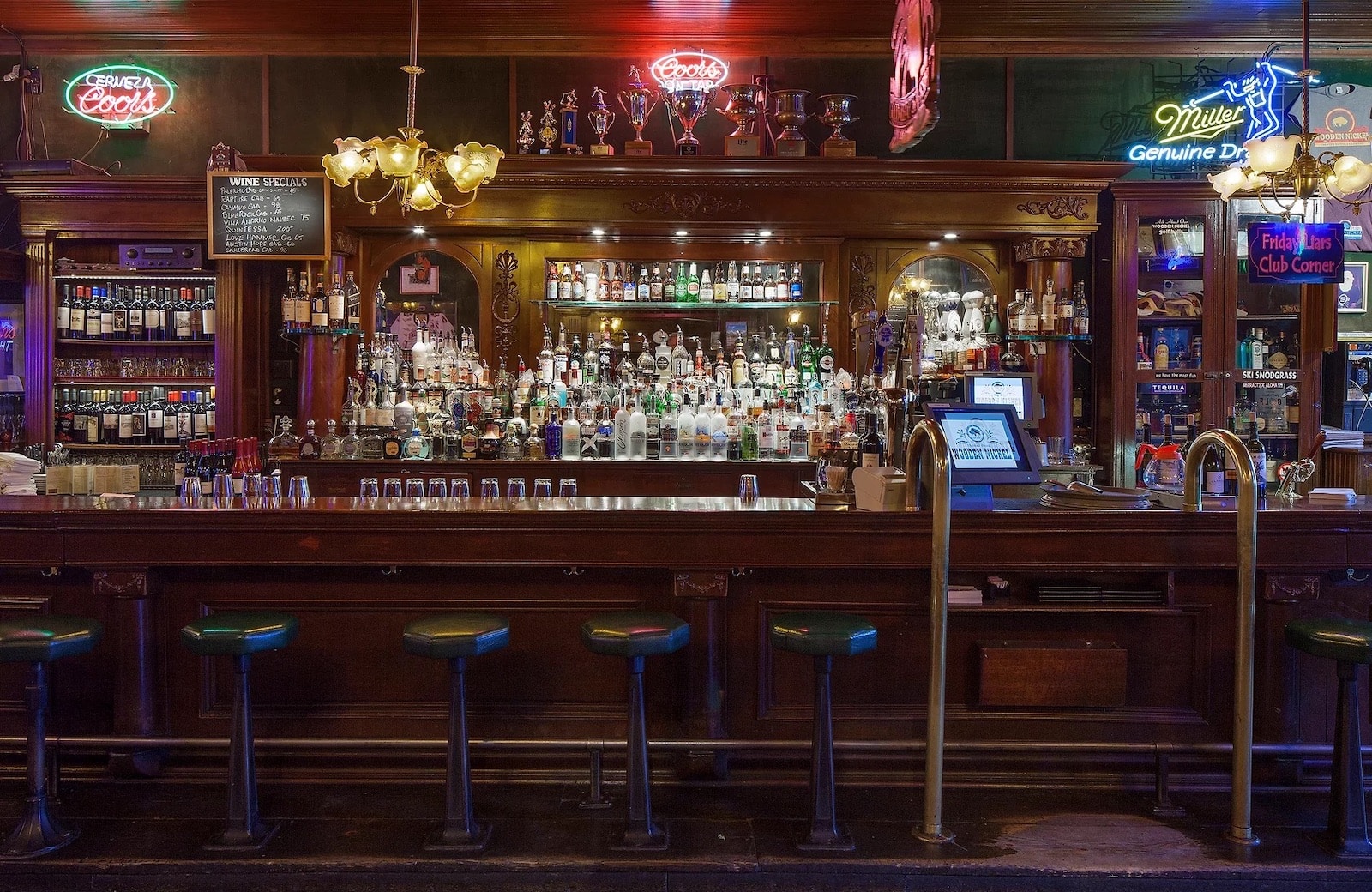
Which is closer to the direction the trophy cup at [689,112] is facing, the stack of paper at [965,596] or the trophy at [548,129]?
the stack of paper

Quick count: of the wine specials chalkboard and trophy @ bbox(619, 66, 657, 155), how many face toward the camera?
2

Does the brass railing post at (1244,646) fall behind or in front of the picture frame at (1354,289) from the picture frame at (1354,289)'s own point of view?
in front

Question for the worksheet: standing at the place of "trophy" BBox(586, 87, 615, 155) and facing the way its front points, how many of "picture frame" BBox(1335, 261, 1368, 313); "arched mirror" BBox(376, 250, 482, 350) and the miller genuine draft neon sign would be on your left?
2

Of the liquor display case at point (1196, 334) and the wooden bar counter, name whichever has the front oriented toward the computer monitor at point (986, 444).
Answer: the liquor display case

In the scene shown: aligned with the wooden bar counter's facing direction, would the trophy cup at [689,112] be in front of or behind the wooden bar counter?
behind

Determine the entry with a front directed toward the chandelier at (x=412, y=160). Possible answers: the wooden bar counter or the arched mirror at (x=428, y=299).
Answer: the arched mirror

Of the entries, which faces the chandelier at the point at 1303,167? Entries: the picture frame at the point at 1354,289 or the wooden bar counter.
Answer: the picture frame

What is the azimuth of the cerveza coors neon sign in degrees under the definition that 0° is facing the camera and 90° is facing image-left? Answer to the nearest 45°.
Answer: approximately 0°
